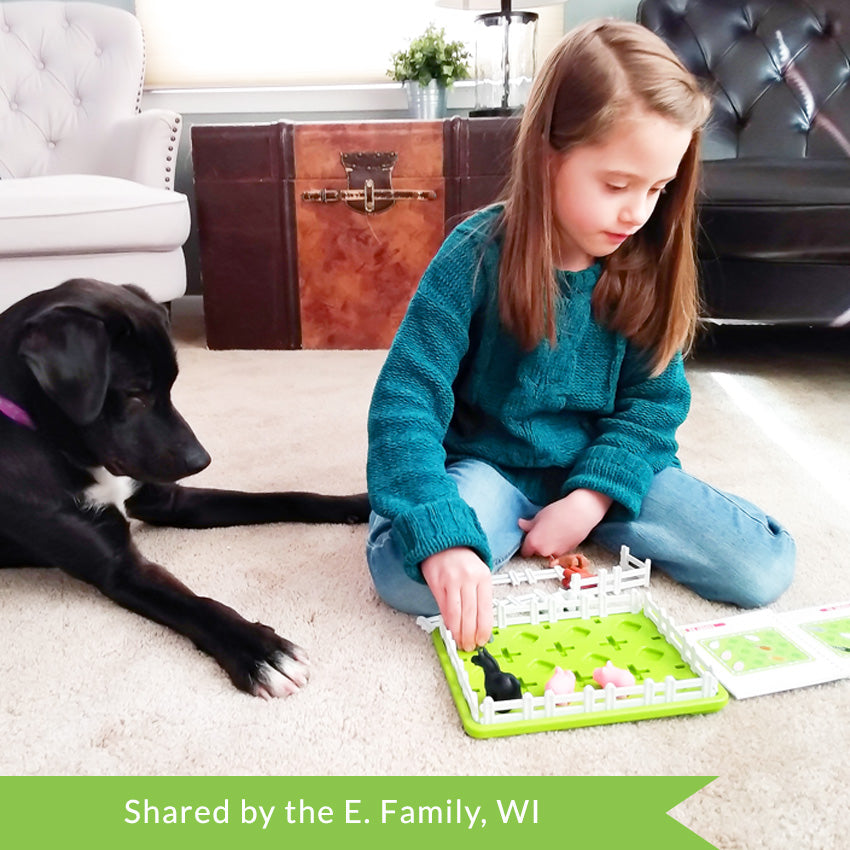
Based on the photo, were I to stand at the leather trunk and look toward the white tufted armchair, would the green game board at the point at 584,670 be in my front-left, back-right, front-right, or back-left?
back-left

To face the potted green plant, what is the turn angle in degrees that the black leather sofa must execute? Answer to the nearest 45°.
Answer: approximately 90° to its right

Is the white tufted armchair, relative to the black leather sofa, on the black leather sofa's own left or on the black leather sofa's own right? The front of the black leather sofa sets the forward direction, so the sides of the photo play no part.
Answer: on the black leather sofa's own right

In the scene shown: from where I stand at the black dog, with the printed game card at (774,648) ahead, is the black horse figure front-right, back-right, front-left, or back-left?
front-right

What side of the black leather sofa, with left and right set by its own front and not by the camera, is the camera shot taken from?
front

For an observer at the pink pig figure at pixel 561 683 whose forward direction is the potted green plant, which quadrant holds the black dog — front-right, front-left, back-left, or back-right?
front-left

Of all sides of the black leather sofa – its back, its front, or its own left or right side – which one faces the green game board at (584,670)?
front

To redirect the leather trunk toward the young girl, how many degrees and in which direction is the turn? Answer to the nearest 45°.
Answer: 0° — it already faces them

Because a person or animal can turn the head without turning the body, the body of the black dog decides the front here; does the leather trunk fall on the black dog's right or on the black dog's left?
on the black dog's left

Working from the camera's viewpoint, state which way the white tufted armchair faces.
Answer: facing the viewer

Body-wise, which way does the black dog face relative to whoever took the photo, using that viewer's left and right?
facing the viewer and to the right of the viewer

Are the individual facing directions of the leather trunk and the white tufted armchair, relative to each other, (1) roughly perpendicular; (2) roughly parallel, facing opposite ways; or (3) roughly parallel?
roughly parallel

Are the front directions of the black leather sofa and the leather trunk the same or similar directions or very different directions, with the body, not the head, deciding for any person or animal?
same or similar directions

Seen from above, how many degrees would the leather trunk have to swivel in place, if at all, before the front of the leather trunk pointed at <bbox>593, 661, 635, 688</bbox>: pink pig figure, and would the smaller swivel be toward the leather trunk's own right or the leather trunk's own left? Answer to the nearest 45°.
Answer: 0° — it already faces it
